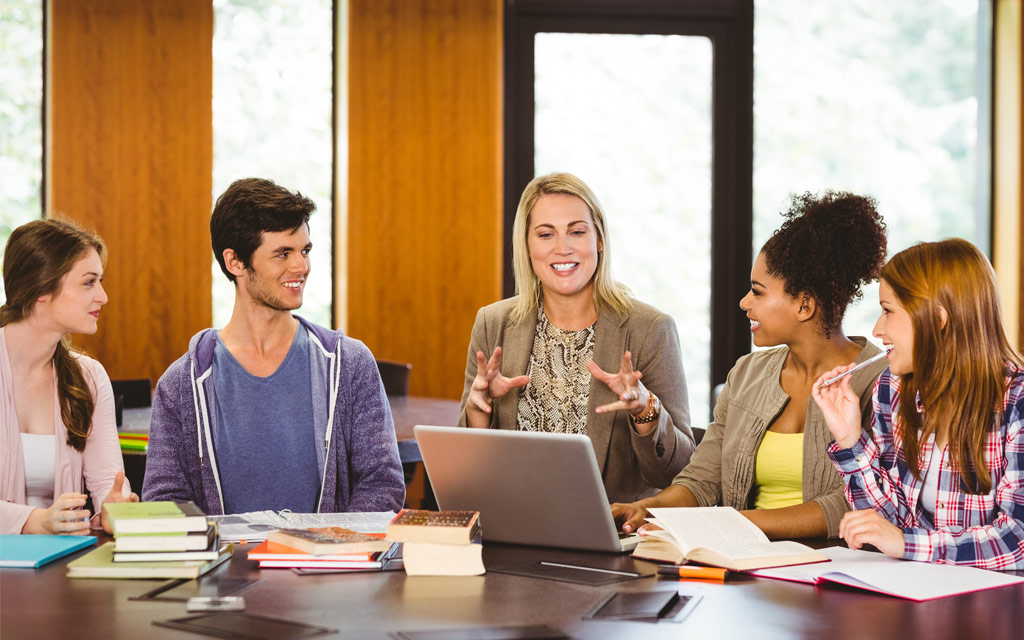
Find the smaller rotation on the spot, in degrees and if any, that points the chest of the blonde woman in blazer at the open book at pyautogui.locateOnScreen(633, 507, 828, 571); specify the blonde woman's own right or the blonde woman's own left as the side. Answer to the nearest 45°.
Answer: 0° — they already face it

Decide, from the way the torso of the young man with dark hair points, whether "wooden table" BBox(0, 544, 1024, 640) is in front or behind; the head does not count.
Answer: in front

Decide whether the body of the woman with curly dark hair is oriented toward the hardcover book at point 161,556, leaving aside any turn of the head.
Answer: yes

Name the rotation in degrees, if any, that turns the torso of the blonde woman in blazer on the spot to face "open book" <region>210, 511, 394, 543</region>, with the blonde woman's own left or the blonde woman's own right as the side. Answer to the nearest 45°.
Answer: approximately 45° to the blonde woman's own right

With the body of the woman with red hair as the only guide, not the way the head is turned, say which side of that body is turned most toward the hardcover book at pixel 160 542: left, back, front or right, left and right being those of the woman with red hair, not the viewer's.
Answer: front

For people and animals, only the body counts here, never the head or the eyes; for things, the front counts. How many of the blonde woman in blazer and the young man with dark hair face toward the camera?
2

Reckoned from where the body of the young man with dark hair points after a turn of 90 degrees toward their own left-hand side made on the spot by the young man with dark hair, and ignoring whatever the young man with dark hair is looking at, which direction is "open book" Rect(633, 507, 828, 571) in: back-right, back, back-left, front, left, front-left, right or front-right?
front-right

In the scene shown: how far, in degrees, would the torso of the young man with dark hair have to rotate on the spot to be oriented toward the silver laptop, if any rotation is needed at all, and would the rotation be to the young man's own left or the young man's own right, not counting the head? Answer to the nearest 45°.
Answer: approximately 45° to the young man's own left

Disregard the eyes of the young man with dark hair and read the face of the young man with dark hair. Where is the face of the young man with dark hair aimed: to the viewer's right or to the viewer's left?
to the viewer's right
